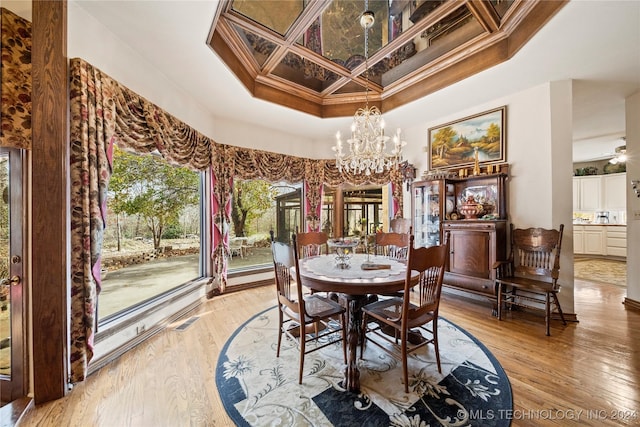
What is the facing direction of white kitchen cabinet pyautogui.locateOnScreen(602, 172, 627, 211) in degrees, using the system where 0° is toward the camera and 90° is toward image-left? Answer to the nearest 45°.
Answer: approximately 0°

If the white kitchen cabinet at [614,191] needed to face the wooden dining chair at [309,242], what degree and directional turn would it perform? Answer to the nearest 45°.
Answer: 0° — it already faces it

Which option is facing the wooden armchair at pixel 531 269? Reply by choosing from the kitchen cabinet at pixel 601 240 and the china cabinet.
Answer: the kitchen cabinet

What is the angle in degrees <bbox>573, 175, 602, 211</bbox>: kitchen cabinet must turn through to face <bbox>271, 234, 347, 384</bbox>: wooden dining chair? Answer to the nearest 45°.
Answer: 0° — it already faces it

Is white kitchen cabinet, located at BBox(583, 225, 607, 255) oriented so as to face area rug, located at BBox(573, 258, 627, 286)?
yes

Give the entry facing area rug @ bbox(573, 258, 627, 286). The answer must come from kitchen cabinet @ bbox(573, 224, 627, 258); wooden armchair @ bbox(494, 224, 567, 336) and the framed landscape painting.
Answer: the kitchen cabinet

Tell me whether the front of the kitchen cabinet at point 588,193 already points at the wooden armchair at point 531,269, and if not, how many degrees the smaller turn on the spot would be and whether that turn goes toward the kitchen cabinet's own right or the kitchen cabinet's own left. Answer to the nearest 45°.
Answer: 0° — it already faces it

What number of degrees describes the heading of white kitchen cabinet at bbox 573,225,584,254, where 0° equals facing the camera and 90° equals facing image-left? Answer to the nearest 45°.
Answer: approximately 0°

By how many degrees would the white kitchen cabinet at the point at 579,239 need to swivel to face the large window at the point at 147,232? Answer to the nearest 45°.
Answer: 0° — it already faces it

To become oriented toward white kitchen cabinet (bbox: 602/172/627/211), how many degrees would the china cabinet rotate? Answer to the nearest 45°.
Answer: approximately 180°
